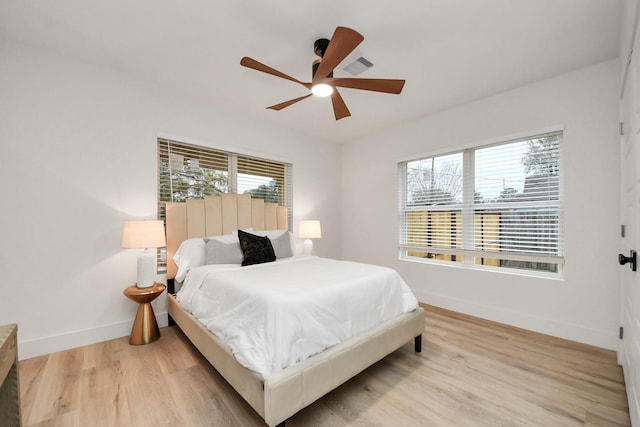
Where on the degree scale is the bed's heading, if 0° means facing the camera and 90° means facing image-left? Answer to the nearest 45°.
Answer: approximately 315°

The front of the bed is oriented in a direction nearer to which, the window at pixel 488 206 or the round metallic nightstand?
the window

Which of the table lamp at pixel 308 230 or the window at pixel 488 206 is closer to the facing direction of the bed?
the window

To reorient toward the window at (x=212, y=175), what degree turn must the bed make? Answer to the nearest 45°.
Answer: approximately 180°
